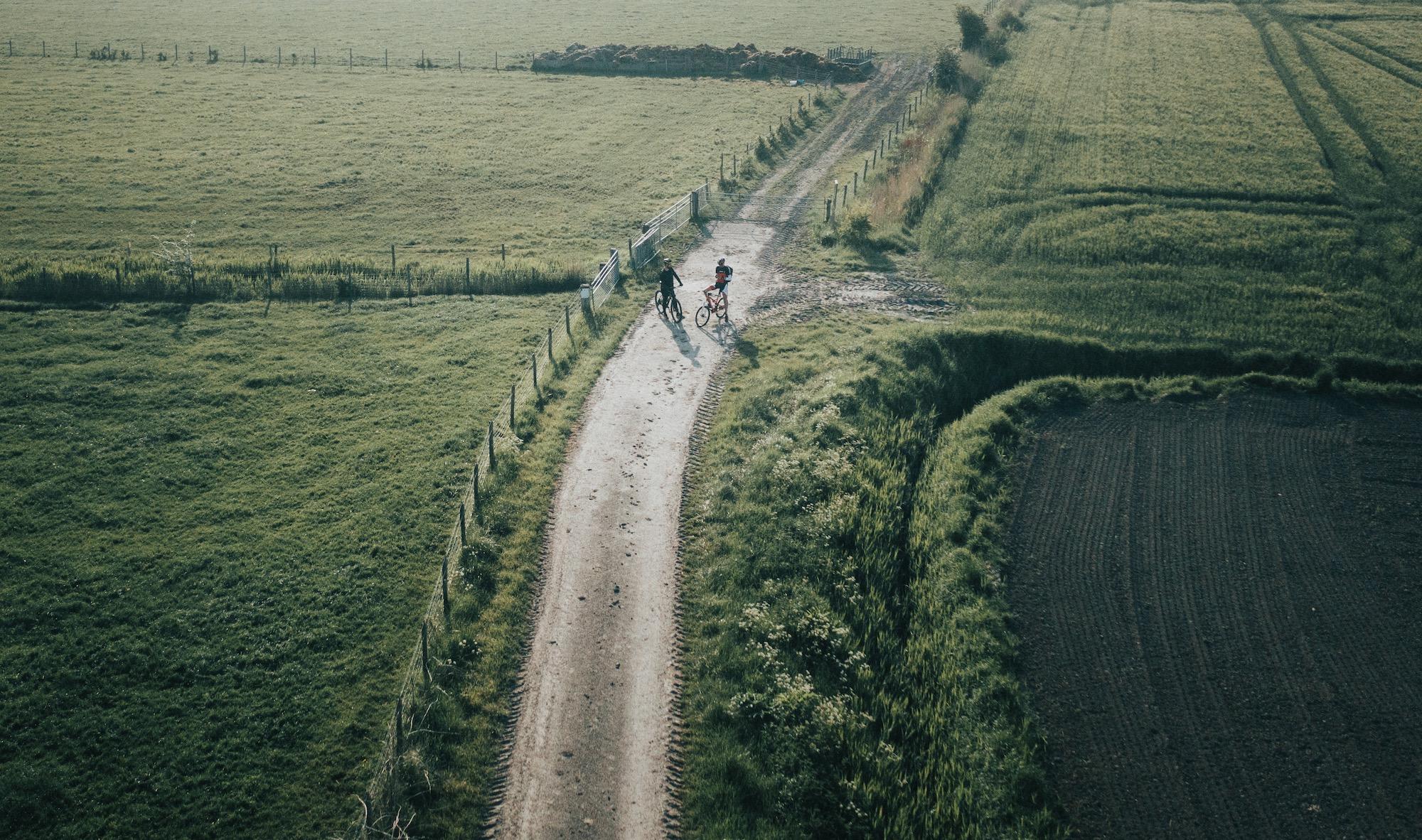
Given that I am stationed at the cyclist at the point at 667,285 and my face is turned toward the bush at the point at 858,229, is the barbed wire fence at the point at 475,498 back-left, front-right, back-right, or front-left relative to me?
back-right

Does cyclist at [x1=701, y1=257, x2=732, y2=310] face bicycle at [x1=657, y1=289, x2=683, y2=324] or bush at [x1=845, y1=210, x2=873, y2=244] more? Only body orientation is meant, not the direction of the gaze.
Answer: the bicycle

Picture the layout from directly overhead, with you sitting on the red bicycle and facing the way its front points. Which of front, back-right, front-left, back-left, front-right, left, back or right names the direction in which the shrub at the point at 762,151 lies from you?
back-right

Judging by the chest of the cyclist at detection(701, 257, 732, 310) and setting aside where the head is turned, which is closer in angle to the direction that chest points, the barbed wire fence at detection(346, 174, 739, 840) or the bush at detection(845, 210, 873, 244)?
the barbed wire fence

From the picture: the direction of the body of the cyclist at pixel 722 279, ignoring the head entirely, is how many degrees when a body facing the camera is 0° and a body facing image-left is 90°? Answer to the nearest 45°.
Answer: approximately 45°

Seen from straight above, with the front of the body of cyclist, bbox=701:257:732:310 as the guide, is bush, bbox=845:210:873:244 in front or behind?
behind

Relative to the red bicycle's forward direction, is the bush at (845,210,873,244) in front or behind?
behind

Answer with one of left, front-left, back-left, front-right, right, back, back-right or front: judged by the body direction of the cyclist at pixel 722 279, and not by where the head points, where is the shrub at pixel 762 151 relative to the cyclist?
back-right

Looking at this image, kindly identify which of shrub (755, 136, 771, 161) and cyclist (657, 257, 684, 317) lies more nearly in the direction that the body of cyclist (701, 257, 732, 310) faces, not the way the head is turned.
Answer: the cyclist
